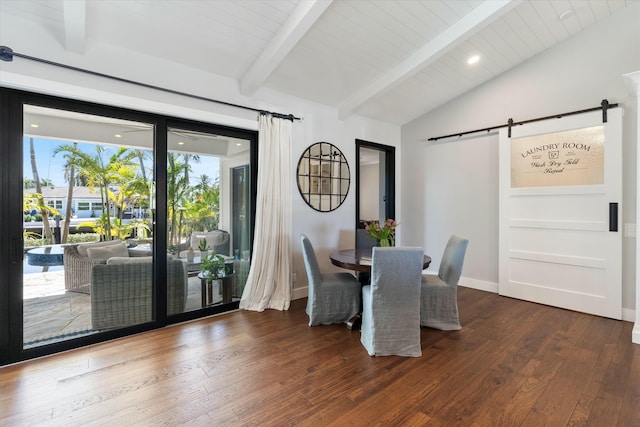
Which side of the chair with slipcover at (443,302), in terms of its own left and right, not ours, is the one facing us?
left

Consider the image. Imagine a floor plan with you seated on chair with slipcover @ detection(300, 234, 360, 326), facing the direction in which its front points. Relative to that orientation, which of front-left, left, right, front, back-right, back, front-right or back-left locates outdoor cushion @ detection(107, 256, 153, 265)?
back

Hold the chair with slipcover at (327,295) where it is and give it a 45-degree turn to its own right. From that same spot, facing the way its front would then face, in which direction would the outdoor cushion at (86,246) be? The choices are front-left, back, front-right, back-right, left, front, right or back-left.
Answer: back-right

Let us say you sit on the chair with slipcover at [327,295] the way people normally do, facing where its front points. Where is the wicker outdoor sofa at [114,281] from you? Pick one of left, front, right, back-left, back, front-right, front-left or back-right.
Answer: back

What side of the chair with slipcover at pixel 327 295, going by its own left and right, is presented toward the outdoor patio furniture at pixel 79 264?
back

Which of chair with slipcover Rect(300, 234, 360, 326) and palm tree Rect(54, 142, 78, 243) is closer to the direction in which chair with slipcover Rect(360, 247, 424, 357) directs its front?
the chair with slipcover

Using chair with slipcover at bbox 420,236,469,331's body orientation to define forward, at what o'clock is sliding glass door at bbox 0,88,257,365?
The sliding glass door is roughly at 11 o'clock from the chair with slipcover.

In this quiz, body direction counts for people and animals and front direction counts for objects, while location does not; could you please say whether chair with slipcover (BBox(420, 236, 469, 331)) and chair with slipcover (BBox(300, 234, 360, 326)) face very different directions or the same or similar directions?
very different directions

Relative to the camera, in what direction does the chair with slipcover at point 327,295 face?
facing to the right of the viewer

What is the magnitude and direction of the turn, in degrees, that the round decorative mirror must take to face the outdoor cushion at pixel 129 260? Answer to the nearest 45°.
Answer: approximately 90° to its right

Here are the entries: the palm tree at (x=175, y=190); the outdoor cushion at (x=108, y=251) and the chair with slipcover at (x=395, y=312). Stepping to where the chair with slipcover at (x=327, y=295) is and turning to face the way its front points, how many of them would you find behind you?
2

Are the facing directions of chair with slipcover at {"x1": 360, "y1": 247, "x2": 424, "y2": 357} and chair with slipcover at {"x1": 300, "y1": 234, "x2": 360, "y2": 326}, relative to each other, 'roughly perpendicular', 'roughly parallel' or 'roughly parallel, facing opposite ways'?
roughly perpendicular

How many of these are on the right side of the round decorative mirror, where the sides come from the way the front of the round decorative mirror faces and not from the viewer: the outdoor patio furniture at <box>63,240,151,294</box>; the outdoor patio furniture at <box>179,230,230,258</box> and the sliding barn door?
2

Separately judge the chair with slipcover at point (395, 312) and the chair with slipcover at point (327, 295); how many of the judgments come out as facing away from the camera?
1

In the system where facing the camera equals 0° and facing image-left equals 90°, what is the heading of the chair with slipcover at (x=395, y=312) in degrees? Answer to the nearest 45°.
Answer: approximately 180°

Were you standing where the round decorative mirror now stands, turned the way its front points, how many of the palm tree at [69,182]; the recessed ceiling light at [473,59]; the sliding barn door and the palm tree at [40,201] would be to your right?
2
